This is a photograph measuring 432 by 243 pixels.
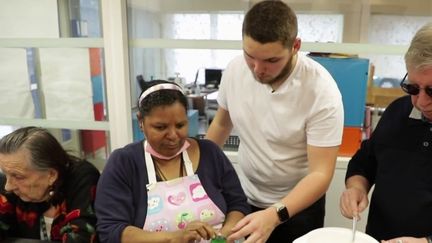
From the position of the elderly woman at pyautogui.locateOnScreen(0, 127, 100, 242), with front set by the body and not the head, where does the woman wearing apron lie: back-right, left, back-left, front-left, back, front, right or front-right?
left

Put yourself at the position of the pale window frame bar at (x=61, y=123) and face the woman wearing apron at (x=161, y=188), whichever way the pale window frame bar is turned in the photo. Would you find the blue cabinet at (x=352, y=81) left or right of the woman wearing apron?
left

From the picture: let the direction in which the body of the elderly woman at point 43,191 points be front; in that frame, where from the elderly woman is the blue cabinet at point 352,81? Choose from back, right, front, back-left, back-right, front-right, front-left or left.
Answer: back-left

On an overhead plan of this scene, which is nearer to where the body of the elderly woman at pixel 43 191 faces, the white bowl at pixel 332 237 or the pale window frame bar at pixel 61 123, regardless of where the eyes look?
the white bowl
